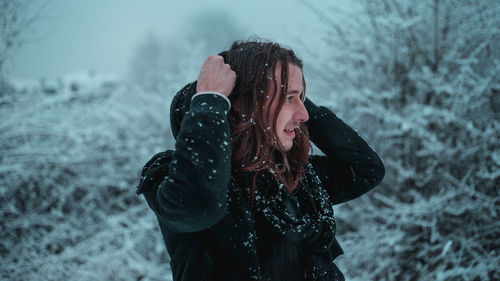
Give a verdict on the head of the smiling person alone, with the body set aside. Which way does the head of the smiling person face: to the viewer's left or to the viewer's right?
to the viewer's right

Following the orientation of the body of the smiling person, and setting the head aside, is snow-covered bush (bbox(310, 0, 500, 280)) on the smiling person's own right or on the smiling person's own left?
on the smiling person's own left

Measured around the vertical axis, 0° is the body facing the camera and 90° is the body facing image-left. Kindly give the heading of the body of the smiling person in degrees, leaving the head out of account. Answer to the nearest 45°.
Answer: approximately 315°
